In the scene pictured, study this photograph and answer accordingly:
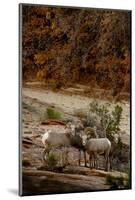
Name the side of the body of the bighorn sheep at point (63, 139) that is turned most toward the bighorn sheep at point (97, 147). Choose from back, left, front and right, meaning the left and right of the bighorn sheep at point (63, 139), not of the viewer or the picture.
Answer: front

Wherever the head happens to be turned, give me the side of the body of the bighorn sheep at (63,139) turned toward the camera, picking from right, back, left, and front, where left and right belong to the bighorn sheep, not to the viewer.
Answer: right
